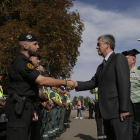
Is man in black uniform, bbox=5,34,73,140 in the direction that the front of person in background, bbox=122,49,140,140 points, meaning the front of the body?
yes

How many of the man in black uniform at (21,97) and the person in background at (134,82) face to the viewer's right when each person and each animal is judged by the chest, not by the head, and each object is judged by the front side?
1

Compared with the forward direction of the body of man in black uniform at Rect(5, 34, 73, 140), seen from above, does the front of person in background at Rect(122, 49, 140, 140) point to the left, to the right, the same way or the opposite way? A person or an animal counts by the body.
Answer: the opposite way

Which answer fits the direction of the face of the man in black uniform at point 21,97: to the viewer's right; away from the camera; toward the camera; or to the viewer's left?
to the viewer's right

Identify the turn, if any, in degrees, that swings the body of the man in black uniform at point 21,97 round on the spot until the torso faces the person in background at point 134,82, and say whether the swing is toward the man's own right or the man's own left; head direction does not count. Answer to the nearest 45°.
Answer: approximately 45° to the man's own left

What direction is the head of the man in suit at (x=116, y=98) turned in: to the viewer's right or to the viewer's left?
to the viewer's left

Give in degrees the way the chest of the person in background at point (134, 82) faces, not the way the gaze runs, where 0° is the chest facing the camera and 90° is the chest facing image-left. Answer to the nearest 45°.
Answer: approximately 45°

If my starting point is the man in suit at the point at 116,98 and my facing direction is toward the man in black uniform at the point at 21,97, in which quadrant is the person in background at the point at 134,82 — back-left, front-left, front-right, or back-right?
back-right

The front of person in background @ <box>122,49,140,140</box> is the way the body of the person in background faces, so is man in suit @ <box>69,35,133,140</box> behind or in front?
in front

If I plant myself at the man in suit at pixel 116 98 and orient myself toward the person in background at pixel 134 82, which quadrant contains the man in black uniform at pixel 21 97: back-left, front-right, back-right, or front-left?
back-left

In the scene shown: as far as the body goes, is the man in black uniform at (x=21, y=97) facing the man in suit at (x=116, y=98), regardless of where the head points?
yes

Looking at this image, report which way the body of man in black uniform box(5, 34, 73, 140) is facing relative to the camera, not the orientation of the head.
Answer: to the viewer's right

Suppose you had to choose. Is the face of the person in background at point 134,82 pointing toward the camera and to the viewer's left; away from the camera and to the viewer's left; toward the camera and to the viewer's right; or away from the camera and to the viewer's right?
toward the camera and to the viewer's left
